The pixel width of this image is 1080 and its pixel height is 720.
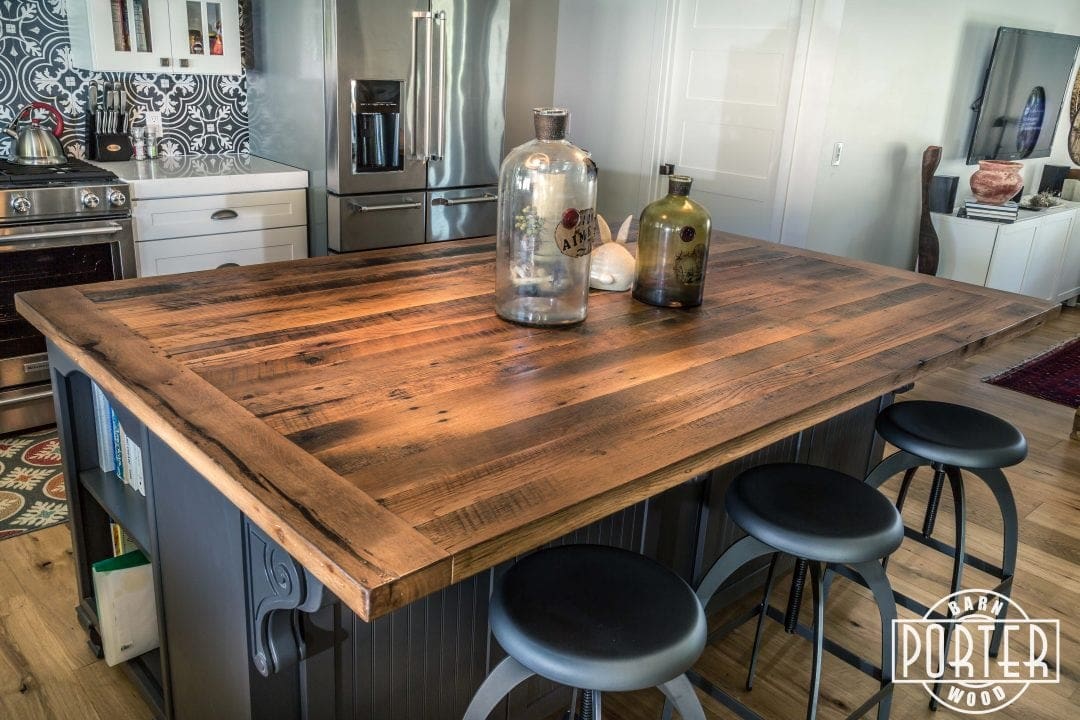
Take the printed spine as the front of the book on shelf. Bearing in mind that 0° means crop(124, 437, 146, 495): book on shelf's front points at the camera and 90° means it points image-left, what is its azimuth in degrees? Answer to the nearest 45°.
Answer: approximately 45°

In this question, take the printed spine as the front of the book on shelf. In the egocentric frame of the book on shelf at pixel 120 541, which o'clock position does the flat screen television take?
The flat screen television is roughly at 7 o'clock from the book on shelf.

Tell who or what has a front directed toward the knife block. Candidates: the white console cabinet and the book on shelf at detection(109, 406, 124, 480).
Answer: the white console cabinet

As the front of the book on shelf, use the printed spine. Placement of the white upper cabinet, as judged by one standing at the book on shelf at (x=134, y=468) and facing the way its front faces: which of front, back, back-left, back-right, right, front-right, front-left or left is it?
back-right

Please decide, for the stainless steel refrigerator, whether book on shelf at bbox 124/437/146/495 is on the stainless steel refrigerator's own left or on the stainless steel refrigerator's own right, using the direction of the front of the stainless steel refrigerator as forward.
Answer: on the stainless steel refrigerator's own right

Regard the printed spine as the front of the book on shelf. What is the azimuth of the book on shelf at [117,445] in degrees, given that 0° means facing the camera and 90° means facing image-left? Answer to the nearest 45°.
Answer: approximately 45°

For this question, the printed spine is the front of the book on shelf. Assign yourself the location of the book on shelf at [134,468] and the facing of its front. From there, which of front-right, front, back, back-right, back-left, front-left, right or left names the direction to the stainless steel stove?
back-right

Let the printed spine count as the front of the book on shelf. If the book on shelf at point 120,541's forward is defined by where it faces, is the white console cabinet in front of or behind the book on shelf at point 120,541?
behind
